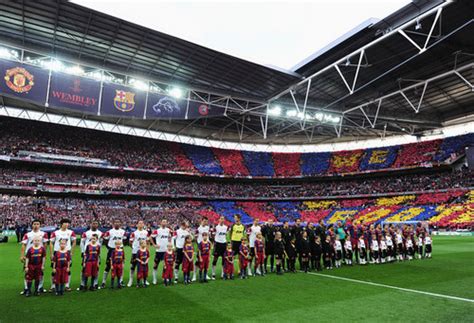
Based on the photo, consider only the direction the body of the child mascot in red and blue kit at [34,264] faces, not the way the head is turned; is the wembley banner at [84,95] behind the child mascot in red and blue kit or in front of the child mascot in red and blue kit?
behind

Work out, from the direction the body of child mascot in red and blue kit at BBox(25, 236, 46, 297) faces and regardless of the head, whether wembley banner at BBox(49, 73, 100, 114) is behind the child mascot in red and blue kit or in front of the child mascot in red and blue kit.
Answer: behind

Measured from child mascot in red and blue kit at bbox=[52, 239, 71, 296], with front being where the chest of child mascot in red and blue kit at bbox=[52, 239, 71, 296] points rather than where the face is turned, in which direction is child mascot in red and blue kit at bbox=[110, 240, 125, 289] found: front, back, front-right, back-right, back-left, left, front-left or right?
left

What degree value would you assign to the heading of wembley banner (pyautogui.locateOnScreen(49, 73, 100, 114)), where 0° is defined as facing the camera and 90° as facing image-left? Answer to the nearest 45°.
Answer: approximately 0°

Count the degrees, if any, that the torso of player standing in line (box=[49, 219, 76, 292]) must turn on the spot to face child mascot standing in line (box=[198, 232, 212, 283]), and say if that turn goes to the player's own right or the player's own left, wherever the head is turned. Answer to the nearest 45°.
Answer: approximately 90° to the player's own left

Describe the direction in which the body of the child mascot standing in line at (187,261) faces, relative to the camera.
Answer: toward the camera

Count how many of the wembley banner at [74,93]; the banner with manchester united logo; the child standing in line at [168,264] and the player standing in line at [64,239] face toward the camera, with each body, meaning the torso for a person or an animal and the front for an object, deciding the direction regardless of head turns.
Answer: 4

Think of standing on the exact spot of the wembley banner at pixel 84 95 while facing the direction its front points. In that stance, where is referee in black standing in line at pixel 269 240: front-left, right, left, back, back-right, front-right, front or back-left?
front

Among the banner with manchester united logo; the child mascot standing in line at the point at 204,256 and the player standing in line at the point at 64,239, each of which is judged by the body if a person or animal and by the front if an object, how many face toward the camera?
3

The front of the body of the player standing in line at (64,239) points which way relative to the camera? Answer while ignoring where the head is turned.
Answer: toward the camera

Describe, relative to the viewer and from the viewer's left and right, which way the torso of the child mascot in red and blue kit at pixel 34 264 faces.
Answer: facing the viewer
